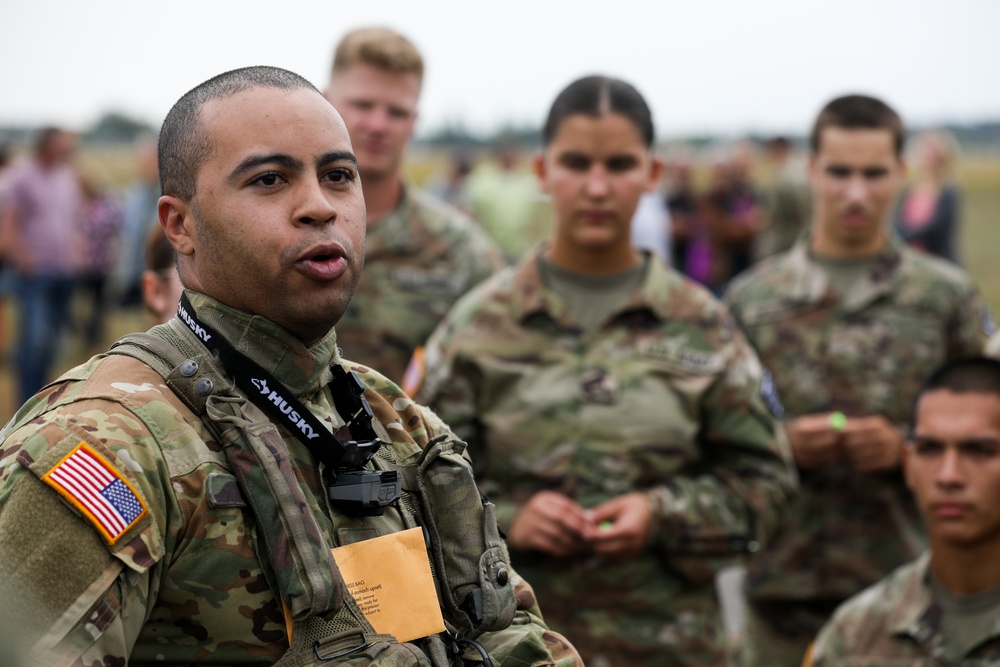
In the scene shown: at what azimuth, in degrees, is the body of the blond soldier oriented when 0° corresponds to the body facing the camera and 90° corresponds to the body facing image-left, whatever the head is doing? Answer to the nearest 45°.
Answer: approximately 0°

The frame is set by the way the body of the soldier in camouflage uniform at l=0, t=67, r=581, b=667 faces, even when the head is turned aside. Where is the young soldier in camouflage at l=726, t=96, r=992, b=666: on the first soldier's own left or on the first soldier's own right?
on the first soldier's own left

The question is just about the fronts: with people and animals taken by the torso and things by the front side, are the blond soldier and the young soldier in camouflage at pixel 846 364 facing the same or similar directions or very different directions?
same or similar directions

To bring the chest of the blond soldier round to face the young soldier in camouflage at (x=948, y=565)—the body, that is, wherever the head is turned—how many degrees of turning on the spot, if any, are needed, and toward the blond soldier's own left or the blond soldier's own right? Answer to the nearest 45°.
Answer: approximately 45° to the blond soldier's own left

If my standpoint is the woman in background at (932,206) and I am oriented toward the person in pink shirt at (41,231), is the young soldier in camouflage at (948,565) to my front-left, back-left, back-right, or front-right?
front-left

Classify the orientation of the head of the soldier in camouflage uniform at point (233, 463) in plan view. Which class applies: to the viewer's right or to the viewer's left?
to the viewer's right

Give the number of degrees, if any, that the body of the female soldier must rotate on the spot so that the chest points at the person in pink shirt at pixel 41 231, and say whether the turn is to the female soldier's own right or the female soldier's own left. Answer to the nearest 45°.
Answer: approximately 135° to the female soldier's own right

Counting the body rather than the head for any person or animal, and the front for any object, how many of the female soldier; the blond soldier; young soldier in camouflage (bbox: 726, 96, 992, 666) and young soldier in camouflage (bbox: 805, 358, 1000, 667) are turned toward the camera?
4

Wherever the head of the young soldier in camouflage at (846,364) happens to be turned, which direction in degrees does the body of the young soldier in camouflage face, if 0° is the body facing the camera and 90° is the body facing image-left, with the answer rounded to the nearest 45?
approximately 0°

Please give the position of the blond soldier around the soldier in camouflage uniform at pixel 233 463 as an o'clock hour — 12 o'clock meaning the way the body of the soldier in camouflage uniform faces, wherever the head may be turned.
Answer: The blond soldier is roughly at 8 o'clock from the soldier in camouflage uniform.

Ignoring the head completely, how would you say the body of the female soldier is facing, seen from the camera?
toward the camera

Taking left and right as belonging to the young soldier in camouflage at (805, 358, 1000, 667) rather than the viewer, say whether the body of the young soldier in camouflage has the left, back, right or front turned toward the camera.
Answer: front

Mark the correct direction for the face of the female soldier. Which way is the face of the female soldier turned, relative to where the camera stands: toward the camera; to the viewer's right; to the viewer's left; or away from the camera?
toward the camera

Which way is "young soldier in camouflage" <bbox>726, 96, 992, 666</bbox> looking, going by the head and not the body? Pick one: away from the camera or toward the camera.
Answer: toward the camera

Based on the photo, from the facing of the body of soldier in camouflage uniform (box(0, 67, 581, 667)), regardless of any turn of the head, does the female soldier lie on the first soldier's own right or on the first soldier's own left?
on the first soldier's own left

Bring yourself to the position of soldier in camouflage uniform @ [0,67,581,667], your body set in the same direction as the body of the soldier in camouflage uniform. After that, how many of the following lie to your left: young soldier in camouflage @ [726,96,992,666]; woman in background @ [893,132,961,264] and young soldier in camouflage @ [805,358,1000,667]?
3

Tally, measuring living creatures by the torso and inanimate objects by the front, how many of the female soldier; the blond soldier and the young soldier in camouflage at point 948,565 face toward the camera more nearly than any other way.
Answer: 3
